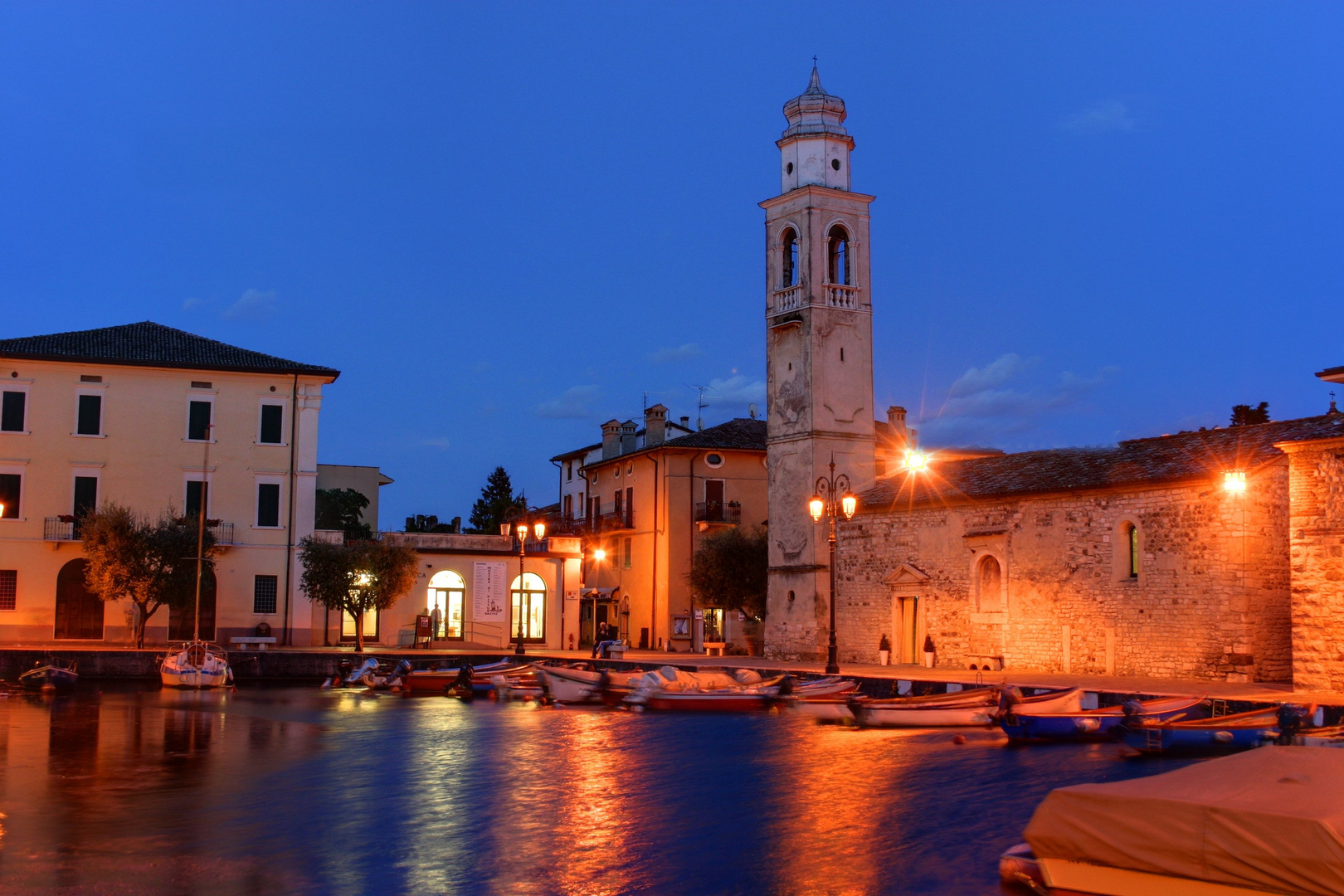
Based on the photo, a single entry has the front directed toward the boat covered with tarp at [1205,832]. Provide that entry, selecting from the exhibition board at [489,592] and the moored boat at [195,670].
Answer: the exhibition board

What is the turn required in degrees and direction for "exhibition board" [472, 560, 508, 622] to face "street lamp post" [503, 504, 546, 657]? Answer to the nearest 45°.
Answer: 0° — it already faces it

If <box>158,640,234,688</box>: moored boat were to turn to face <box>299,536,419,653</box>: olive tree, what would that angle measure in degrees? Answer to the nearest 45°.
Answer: approximately 45° to its right

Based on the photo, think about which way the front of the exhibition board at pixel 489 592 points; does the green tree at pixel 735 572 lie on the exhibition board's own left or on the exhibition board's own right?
on the exhibition board's own left

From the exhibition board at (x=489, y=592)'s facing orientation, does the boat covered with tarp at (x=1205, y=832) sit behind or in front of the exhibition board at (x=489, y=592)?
in front

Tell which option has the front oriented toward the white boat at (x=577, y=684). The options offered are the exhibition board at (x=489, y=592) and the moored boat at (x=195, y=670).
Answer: the exhibition board

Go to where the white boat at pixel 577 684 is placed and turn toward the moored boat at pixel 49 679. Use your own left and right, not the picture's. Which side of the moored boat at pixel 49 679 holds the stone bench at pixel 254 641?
right

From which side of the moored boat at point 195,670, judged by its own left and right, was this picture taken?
back

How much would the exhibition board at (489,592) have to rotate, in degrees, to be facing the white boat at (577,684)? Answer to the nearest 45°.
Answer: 0° — it already faces it

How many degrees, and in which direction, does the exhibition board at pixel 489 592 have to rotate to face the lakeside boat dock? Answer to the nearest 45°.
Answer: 0° — it already faces it

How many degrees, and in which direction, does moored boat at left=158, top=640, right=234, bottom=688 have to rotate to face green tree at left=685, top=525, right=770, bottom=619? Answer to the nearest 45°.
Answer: approximately 90° to its right

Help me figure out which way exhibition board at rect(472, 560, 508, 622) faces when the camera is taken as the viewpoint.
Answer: facing the viewer

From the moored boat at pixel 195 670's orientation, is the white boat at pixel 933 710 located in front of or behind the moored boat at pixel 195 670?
behind

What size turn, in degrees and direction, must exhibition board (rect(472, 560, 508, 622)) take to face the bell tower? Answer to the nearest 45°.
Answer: approximately 45° to its left

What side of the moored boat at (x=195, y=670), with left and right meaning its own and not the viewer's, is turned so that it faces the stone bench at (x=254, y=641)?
front

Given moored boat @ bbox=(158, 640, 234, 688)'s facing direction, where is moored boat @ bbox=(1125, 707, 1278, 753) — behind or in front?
behind

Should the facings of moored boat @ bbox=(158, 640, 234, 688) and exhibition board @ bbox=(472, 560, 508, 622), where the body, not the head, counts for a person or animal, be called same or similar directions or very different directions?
very different directions
